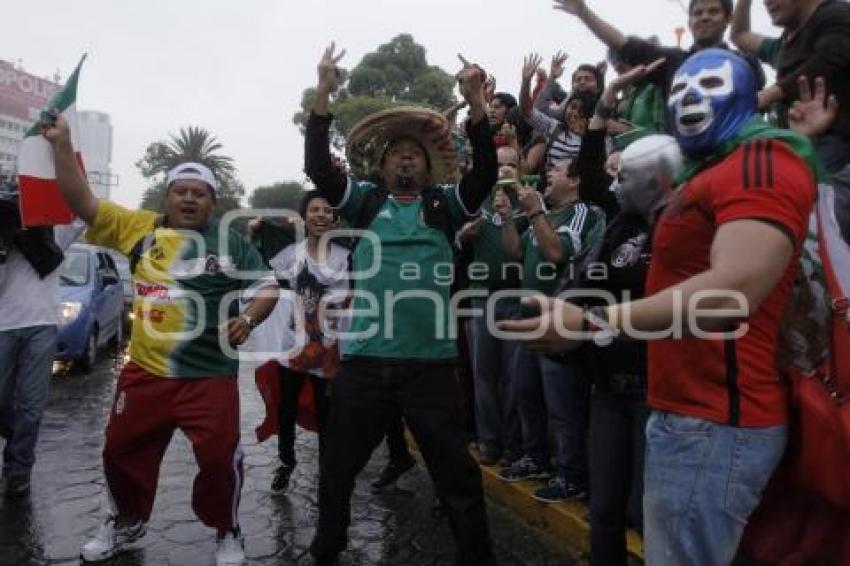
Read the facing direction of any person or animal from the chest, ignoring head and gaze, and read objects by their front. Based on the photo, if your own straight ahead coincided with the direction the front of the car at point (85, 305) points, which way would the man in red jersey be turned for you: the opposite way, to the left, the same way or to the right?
to the right

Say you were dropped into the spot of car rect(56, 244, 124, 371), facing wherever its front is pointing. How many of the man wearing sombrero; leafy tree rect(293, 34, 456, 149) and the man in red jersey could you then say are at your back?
1

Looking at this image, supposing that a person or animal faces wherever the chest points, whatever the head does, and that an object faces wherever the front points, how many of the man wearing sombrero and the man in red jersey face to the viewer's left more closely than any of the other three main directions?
1

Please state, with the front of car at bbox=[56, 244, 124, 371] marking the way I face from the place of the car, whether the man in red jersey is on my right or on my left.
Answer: on my left

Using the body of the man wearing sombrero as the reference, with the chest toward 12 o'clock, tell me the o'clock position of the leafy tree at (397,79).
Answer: The leafy tree is roughly at 6 o'clock from the man wearing sombrero.

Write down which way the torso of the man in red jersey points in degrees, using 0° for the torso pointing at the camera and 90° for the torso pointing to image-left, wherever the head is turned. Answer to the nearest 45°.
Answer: approximately 90°

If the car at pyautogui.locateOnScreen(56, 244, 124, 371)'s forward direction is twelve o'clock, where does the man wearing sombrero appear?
The man wearing sombrero is roughly at 10 o'clock from the car.

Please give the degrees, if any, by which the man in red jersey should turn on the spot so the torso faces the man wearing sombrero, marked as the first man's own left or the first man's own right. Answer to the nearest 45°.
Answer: approximately 45° to the first man's own right

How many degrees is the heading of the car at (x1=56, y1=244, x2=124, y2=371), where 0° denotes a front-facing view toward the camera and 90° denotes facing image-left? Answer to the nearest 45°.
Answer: approximately 45°

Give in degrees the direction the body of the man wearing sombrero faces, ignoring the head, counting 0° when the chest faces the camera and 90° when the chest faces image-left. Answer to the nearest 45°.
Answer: approximately 0°

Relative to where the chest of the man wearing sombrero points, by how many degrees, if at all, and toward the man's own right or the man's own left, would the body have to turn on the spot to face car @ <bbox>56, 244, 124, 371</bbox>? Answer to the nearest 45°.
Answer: approximately 135° to the man's own right
